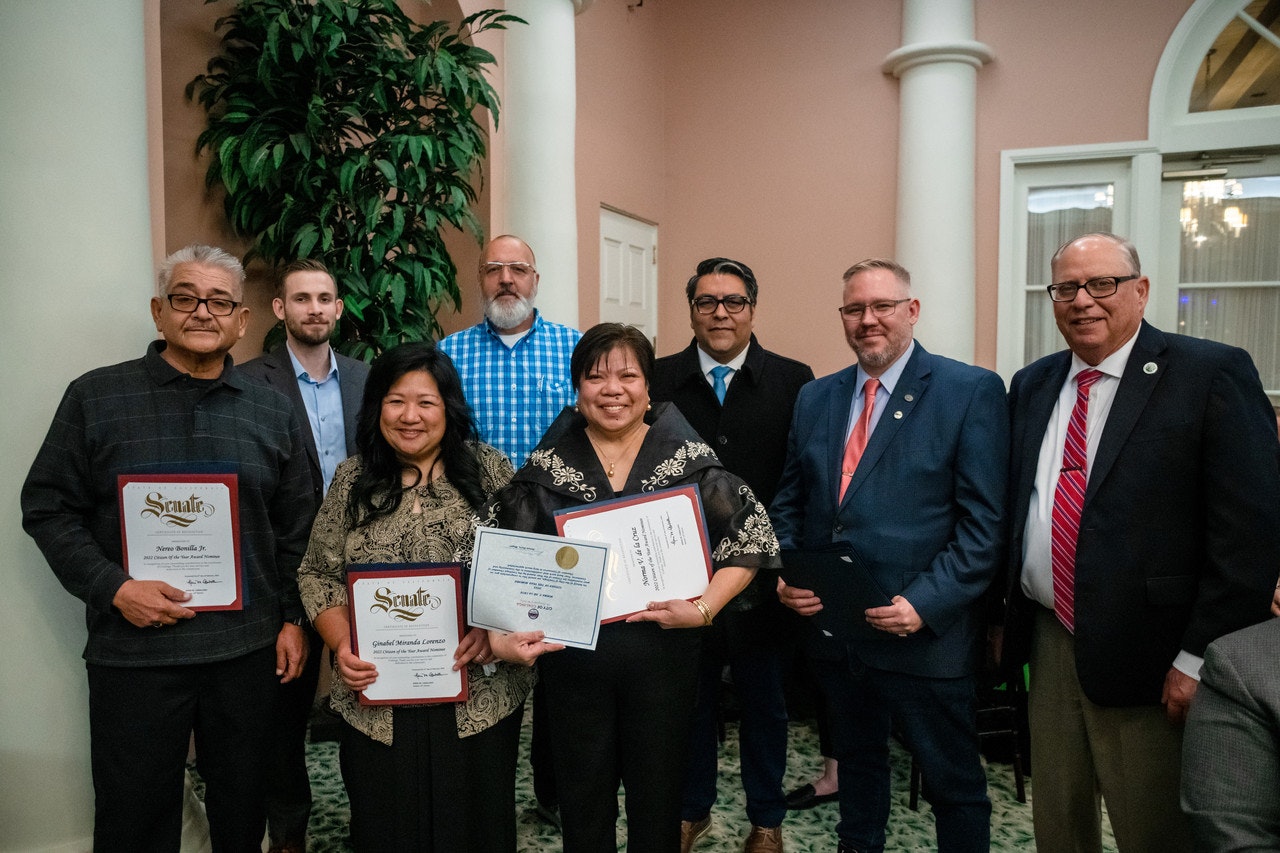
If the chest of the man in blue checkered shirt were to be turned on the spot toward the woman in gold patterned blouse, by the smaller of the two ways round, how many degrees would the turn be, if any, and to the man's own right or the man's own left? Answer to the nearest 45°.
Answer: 0° — they already face them

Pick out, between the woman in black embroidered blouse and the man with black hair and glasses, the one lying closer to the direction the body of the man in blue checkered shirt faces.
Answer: the woman in black embroidered blouse

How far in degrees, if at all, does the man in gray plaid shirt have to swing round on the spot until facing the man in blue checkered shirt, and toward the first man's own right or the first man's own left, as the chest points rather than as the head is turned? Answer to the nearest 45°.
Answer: approximately 135° to the first man's own left

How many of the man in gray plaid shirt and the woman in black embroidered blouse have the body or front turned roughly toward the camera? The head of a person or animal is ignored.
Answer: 2

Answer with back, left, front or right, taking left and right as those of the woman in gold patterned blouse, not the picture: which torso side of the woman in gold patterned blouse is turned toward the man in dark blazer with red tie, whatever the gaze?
left
